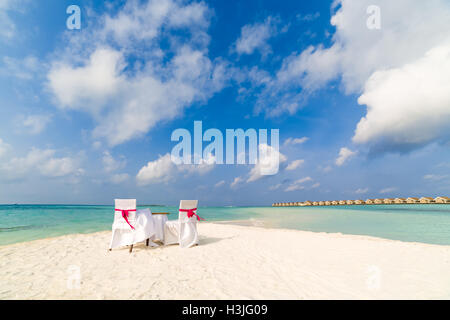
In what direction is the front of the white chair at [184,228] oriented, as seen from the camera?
facing away from the viewer and to the left of the viewer

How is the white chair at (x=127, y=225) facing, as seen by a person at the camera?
facing away from the viewer and to the right of the viewer

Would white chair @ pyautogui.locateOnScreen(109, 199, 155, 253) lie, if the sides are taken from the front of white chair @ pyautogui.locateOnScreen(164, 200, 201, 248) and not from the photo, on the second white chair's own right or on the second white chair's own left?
on the second white chair's own left
